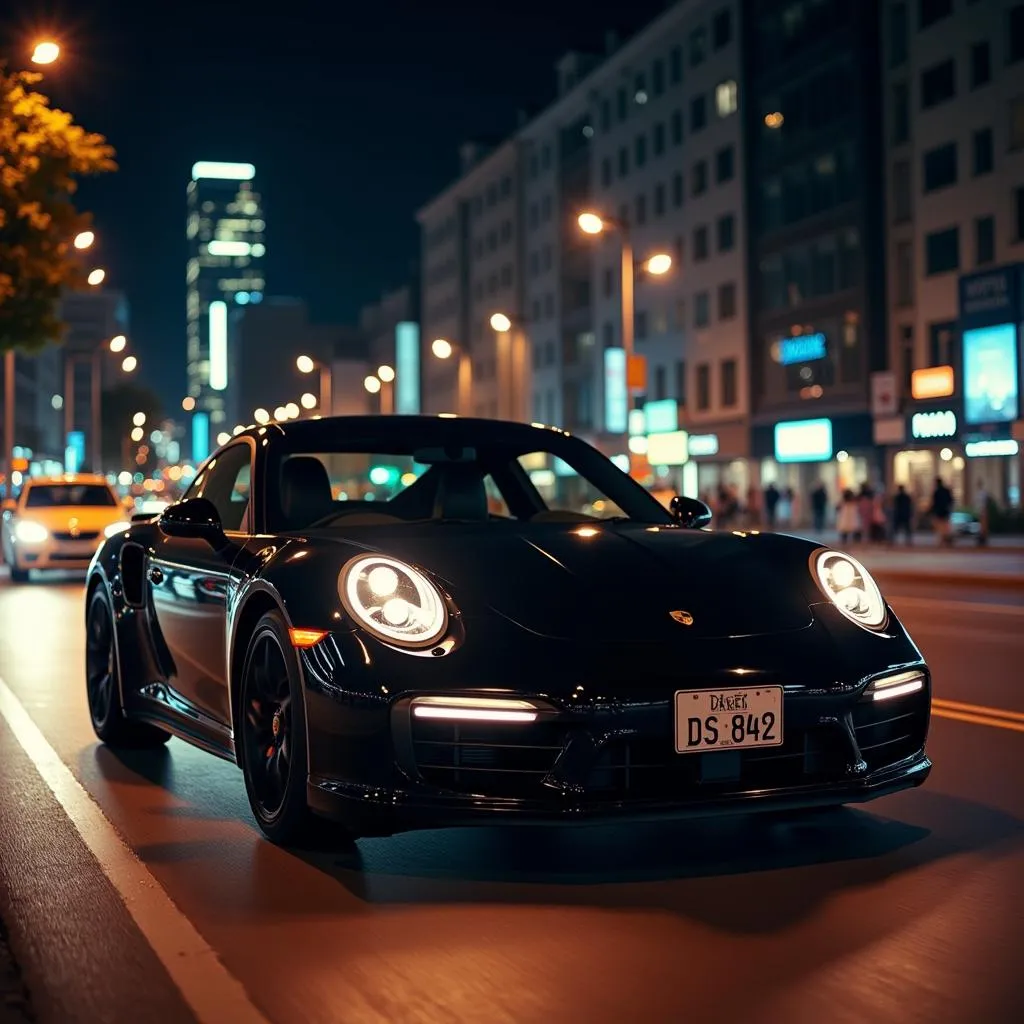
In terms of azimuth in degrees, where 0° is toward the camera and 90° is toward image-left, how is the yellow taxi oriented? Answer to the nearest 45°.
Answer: approximately 0°

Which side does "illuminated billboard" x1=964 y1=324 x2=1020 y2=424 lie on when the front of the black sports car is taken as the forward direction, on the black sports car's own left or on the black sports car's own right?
on the black sports car's own left

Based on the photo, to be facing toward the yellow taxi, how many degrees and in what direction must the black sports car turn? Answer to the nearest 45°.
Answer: approximately 135° to its left

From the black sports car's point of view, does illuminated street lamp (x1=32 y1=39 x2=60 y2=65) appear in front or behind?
behind

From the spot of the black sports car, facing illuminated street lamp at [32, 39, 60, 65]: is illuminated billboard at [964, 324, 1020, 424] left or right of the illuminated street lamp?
right

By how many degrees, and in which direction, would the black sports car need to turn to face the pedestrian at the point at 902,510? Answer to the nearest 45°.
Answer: approximately 135° to its left

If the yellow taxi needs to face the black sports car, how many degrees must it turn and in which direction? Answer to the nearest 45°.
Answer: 0° — it already faces it

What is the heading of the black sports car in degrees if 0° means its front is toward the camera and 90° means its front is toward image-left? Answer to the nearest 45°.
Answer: approximately 315°

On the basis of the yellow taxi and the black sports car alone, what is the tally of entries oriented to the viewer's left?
0
